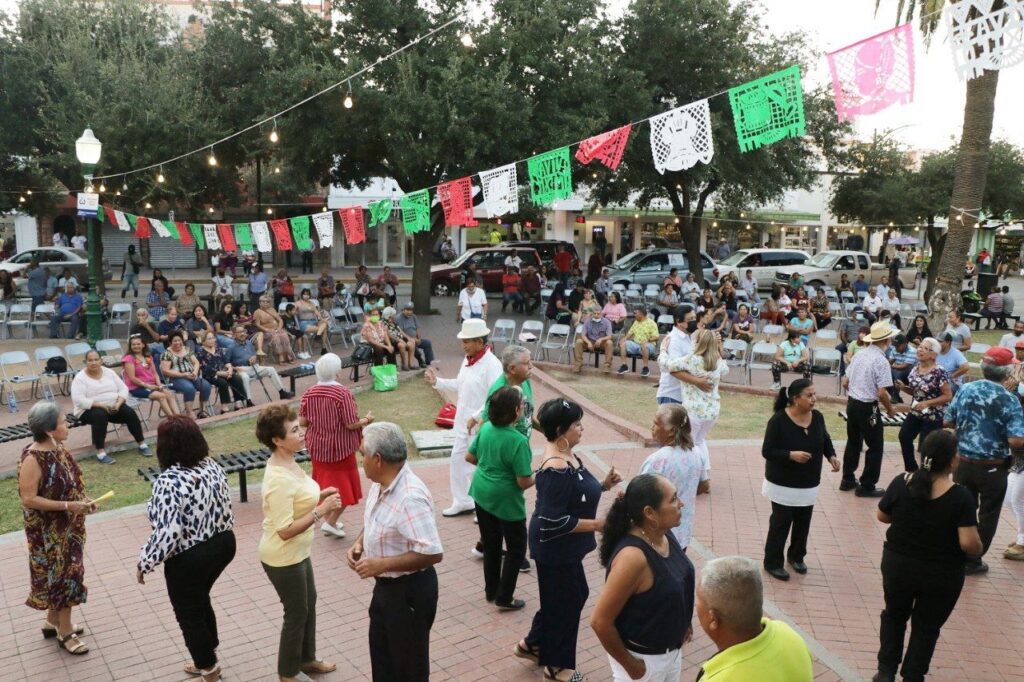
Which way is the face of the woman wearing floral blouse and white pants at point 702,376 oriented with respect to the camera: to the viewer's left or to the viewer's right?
to the viewer's left

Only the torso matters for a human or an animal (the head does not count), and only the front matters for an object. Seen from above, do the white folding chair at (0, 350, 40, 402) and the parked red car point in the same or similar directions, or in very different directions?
very different directions

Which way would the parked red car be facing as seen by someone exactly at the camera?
facing to the left of the viewer

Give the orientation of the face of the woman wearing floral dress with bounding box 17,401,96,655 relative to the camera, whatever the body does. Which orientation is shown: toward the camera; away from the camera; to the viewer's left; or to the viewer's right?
to the viewer's right

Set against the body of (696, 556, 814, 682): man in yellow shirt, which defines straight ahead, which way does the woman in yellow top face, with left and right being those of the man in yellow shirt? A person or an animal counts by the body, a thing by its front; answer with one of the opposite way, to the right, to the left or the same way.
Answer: to the right

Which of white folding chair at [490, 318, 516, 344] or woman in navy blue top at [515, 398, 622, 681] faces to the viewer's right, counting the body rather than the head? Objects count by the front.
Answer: the woman in navy blue top

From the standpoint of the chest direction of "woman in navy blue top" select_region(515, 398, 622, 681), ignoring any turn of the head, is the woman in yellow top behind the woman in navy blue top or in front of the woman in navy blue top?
behind

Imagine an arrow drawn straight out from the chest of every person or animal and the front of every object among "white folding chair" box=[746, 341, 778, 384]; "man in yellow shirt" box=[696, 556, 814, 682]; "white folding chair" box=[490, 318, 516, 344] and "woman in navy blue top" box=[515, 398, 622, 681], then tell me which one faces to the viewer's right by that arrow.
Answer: the woman in navy blue top

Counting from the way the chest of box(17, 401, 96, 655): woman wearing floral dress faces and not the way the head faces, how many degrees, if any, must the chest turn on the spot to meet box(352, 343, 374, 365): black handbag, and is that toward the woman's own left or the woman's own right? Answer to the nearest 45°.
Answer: approximately 90° to the woman's own left

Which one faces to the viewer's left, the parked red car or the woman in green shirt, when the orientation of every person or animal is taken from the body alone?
the parked red car

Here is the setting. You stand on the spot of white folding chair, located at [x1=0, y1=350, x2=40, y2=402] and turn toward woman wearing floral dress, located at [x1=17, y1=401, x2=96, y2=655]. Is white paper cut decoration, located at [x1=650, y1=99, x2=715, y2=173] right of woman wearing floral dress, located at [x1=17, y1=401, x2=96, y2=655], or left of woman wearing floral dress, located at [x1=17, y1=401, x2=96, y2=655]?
left

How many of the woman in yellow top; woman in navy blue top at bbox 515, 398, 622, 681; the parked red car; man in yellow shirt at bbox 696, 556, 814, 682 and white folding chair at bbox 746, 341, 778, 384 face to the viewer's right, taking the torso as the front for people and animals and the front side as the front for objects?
2

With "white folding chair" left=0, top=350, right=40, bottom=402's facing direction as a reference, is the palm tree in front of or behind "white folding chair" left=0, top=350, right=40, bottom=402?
in front

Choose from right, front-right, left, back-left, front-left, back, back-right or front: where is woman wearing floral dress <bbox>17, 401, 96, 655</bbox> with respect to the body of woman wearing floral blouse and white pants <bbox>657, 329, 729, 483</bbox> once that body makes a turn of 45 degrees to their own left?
front-left
